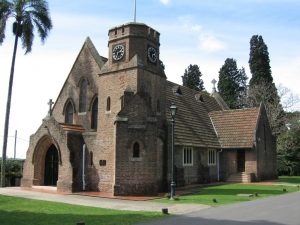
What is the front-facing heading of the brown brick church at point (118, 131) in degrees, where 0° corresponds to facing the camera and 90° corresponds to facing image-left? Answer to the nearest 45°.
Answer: approximately 45°
